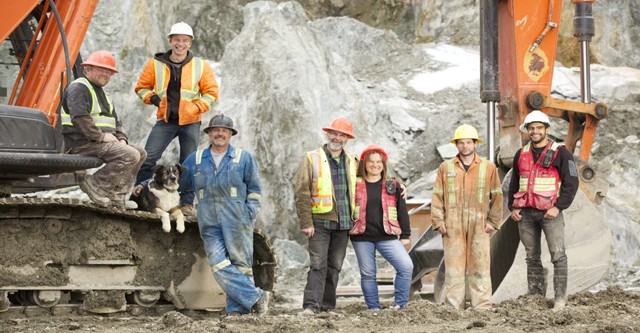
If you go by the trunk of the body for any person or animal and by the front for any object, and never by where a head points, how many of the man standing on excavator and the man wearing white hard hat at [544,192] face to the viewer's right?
0

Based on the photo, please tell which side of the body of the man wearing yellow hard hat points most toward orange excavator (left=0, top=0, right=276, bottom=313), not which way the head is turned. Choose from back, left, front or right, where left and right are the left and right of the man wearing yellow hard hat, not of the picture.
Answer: right

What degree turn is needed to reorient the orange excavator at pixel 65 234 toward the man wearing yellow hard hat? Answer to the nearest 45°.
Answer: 0° — it already faces them

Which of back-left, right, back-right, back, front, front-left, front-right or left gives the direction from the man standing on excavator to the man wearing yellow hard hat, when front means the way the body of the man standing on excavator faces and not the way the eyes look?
left

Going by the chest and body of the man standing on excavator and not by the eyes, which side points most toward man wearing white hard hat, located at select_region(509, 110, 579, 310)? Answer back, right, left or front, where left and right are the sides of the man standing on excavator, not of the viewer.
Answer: left

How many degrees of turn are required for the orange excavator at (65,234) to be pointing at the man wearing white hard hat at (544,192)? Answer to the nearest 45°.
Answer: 0° — it already faces them

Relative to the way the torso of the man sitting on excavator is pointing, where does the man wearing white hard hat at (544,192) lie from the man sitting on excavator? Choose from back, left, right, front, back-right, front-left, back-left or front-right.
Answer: front-left

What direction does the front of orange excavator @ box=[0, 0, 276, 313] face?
to the viewer's right

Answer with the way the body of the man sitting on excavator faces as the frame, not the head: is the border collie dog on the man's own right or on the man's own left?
on the man's own left
